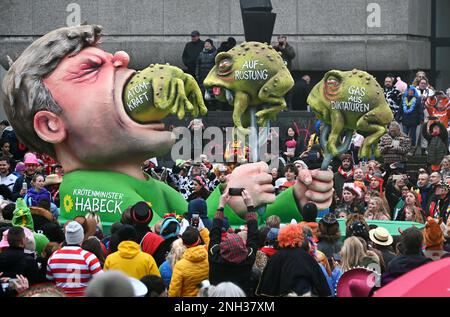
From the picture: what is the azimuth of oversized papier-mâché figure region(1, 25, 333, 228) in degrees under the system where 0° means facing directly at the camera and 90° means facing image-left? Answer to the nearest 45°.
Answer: approximately 270°

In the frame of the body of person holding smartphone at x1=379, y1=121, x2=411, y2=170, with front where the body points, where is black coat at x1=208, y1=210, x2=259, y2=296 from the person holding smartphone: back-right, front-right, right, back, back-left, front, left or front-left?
front

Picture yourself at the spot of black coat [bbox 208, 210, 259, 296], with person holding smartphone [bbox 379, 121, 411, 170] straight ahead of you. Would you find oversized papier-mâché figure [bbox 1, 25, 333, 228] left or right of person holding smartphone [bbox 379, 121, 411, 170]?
left

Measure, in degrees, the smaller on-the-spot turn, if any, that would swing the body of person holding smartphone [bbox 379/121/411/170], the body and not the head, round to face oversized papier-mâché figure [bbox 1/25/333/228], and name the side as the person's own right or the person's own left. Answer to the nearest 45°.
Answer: approximately 45° to the person's own right

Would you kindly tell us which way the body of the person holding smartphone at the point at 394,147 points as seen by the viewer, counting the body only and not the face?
toward the camera
